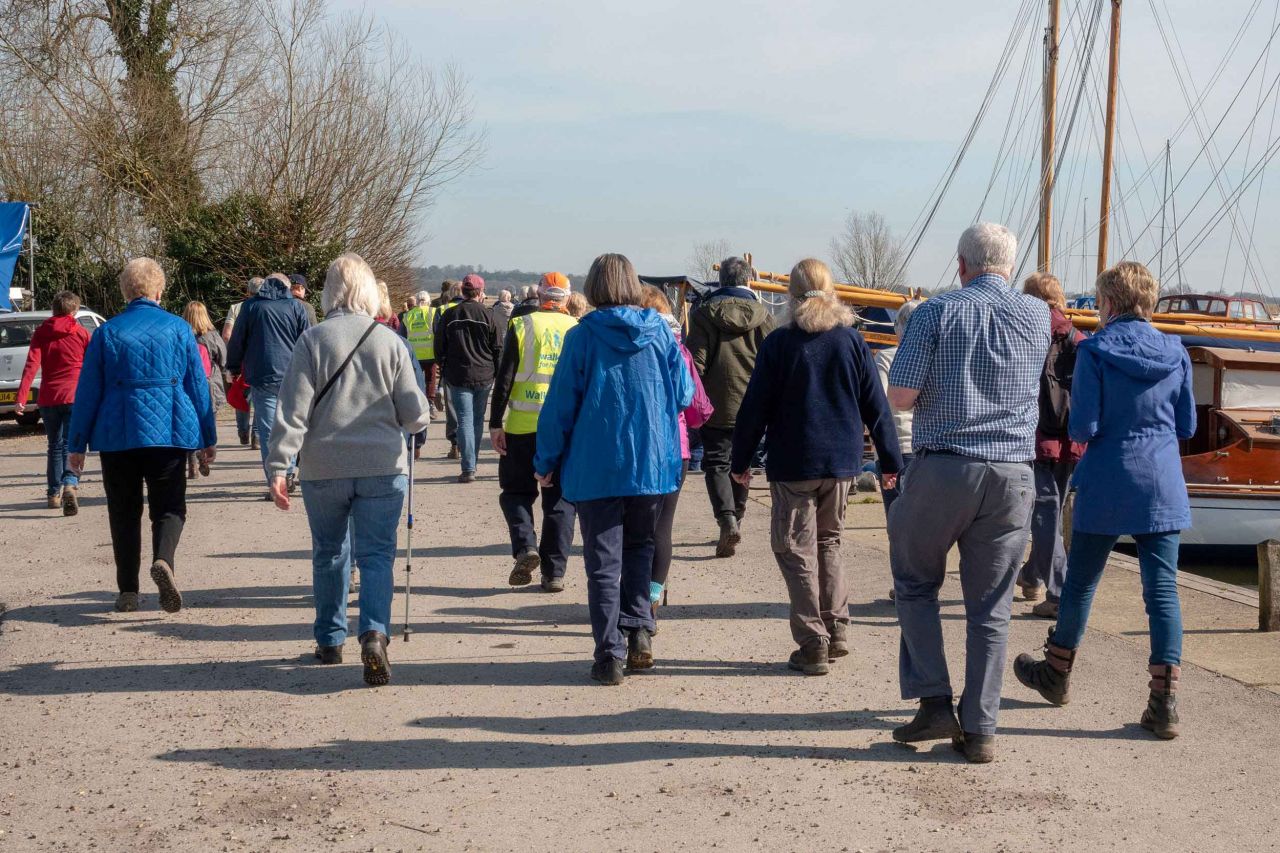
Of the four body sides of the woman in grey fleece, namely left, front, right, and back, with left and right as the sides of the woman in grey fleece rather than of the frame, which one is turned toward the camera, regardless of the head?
back

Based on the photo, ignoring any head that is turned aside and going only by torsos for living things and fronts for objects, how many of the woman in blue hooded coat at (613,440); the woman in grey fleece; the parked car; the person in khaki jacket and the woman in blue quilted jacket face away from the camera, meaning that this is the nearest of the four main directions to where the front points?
5

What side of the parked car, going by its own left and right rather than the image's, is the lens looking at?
back

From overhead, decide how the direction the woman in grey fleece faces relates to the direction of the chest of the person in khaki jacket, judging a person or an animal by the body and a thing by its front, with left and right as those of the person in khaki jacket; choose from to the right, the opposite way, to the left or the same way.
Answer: the same way

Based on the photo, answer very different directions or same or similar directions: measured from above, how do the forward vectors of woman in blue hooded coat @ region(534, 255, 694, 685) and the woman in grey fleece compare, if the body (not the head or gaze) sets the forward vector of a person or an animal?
same or similar directions

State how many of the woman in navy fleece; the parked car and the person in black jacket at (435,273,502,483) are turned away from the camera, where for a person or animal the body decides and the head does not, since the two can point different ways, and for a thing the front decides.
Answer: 3

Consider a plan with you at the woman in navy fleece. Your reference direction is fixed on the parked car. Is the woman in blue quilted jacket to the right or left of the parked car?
left

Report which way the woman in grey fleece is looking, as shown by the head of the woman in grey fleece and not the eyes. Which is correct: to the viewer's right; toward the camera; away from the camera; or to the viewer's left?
away from the camera

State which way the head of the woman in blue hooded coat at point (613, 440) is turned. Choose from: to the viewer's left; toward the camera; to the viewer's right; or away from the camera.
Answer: away from the camera

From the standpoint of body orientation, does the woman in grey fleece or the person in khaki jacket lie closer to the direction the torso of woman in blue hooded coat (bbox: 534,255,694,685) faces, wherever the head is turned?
the person in khaki jacket

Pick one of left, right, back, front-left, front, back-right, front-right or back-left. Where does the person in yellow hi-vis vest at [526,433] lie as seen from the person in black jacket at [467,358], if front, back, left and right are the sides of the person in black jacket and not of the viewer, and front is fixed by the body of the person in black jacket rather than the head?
back

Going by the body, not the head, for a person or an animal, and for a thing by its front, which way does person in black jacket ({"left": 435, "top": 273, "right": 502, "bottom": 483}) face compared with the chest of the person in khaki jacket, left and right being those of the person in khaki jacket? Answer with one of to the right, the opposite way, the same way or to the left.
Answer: the same way

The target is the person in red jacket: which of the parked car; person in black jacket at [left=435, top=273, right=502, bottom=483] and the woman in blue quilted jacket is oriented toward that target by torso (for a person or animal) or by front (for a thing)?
the woman in blue quilted jacket

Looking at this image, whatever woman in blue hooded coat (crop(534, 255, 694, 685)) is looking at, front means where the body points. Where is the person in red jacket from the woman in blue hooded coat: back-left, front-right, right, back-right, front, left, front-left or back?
front-left

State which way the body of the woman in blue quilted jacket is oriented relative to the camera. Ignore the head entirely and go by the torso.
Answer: away from the camera

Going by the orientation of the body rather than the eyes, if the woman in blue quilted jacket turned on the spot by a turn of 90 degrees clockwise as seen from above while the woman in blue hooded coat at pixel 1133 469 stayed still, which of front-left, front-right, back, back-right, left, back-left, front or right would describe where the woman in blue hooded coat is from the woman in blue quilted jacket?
front-right

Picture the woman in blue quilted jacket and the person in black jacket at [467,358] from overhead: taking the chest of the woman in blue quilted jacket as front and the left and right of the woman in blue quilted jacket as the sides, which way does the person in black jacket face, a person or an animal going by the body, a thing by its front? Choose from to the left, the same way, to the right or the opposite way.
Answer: the same way

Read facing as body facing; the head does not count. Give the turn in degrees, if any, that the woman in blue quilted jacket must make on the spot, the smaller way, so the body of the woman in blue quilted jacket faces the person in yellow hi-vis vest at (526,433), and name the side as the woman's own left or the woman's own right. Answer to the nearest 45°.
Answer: approximately 90° to the woman's own right

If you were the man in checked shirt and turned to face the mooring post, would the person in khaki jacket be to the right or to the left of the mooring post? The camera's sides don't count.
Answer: left

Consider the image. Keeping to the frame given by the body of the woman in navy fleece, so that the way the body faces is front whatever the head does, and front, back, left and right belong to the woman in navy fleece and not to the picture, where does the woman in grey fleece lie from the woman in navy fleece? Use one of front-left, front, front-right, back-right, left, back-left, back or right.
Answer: left

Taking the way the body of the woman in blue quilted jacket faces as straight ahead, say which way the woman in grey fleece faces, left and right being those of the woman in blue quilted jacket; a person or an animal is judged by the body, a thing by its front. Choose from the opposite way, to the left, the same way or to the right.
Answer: the same way

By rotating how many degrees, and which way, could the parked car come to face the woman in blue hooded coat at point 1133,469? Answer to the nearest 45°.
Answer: approximately 180°

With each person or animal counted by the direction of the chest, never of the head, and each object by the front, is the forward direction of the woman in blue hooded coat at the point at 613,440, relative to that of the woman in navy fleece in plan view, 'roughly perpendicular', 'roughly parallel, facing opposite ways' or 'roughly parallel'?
roughly parallel

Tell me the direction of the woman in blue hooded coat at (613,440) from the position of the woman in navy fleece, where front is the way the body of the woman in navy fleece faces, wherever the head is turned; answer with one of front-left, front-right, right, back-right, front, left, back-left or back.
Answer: left

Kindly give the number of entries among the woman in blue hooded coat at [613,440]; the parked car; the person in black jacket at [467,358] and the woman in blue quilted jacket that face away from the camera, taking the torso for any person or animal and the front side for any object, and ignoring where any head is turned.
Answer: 4

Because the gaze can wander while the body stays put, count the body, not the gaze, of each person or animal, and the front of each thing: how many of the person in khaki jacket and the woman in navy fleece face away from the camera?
2
